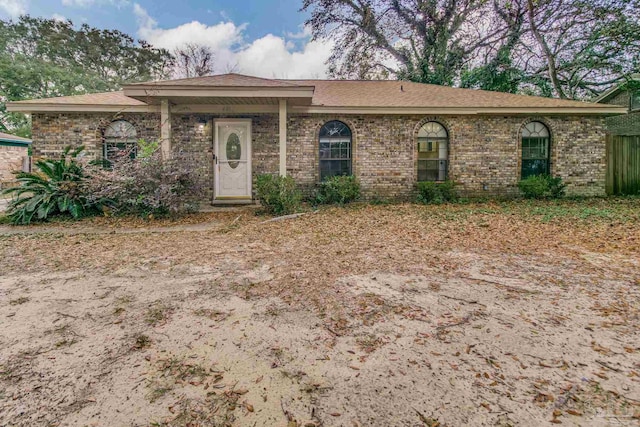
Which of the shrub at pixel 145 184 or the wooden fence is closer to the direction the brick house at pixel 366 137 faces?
the shrub

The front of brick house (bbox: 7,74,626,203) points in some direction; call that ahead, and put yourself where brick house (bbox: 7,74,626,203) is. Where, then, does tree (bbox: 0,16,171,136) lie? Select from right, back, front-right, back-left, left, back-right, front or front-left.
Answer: back-right

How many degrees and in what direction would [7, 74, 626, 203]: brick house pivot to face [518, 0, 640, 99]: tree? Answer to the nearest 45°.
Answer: approximately 135° to its left

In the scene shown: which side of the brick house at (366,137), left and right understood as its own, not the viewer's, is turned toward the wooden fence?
left

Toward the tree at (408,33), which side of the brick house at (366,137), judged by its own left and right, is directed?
back

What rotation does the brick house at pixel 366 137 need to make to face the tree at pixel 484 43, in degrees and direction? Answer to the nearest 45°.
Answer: approximately 135° to its left

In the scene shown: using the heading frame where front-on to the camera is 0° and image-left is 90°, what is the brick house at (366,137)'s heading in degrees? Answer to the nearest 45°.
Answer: approximately 0°

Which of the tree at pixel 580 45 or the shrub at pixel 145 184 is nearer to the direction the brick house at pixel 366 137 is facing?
the shrub

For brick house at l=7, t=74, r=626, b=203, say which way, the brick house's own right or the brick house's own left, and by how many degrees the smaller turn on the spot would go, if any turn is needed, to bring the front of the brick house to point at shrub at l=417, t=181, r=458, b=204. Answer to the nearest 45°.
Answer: approximately 90° to the brick house's own left
